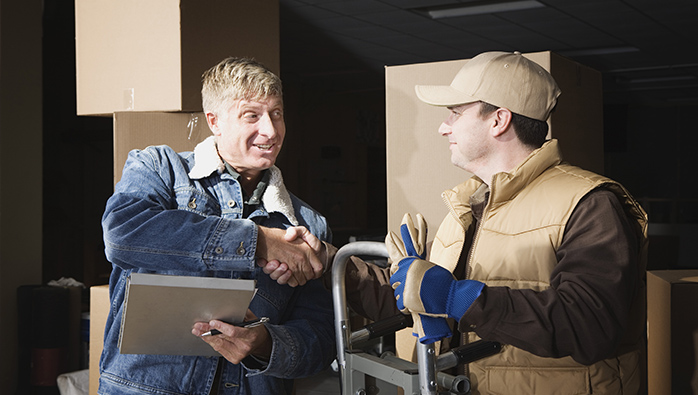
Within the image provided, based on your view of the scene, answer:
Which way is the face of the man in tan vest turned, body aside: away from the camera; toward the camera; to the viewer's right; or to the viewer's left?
to the viewer's left

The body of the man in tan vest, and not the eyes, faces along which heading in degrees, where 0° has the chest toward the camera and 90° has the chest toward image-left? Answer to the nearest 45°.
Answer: approximately 45°

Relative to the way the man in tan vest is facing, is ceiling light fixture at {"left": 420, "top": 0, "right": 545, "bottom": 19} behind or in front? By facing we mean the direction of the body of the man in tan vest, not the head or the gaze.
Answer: behind

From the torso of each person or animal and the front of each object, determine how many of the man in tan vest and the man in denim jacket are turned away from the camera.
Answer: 0

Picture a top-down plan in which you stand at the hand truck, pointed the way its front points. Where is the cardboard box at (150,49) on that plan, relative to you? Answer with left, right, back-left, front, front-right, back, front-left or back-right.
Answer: right

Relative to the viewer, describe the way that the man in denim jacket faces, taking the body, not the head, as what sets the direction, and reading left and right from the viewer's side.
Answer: facing the viewer and to the right of the viewer

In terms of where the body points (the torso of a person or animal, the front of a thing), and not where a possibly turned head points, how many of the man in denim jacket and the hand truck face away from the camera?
0

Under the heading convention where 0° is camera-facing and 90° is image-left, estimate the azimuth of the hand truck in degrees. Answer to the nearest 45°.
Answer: approximately 45°

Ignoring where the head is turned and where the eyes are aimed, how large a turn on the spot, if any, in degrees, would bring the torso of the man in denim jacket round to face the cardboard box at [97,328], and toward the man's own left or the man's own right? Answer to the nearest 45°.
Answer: approximately 180°

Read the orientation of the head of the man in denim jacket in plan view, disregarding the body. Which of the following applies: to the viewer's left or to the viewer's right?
to the viewer's right

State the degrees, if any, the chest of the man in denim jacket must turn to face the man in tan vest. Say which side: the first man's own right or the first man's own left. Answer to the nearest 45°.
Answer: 0° — they already face them

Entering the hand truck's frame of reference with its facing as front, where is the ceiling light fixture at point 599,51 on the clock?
The ceiling light fixture is roughly at 5 o'clock from the hand truck.

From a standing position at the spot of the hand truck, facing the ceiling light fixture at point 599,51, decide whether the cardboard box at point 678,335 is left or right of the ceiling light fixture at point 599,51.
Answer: right
